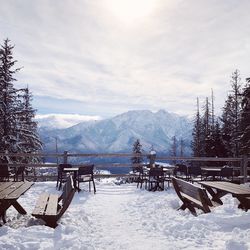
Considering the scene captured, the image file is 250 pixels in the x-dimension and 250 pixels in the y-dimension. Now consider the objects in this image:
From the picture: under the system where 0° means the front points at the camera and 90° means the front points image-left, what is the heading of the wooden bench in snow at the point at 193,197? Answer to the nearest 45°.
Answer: approximately 225°

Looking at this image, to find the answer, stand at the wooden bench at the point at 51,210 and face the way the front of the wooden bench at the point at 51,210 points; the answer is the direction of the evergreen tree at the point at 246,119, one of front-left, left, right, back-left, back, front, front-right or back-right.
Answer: back-right

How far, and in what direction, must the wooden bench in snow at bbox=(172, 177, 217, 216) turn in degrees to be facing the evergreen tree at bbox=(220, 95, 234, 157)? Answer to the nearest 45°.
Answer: approximately 45° to its left

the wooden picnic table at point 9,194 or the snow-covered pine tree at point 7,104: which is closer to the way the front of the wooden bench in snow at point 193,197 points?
the snow-covered pine tree

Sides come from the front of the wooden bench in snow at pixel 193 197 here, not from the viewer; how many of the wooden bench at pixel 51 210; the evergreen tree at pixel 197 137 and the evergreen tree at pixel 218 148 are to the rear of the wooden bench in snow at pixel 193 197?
1

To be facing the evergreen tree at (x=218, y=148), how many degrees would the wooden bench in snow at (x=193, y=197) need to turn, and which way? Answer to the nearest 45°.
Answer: approximately 45° to its left

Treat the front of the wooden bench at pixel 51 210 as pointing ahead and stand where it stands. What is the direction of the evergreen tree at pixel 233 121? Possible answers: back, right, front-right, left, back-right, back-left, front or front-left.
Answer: back-right

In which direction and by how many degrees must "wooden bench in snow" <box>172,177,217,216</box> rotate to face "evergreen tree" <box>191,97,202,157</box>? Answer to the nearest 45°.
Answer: approximately 45° to its left

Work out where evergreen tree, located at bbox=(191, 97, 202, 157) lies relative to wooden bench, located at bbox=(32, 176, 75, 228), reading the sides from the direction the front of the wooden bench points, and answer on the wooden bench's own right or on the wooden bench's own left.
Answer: on the wooden bench's own right

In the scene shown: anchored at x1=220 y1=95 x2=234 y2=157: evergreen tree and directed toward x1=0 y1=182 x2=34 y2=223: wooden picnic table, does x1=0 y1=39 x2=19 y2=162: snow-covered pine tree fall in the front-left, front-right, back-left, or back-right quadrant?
front-right

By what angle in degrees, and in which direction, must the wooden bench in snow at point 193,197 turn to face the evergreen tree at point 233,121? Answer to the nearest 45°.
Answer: approximately 45° to its left

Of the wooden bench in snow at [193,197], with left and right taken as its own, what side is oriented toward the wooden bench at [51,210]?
back

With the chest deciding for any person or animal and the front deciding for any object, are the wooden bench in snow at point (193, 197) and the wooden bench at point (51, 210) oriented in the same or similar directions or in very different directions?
very different directions

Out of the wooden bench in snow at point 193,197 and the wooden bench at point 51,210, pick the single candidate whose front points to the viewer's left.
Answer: the wooden bench at point 51,210

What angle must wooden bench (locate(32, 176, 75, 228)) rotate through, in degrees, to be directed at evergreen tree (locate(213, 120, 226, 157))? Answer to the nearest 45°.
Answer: approximately 135° to its right

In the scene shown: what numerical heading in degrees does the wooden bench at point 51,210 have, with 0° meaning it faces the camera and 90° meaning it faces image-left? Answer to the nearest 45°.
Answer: approximately 90°
